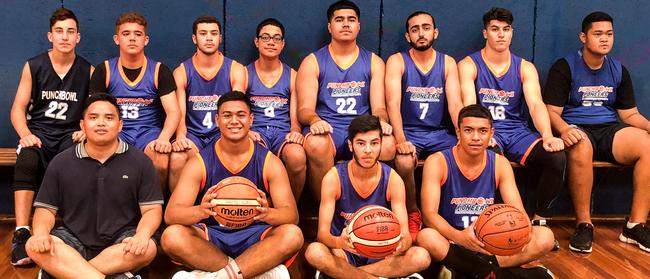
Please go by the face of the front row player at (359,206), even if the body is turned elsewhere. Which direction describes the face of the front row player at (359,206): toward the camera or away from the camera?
toward the camera

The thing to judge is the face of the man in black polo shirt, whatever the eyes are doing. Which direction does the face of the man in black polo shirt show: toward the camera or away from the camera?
toward the camera

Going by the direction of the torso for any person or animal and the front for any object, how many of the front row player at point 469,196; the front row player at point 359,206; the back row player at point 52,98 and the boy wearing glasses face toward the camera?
4

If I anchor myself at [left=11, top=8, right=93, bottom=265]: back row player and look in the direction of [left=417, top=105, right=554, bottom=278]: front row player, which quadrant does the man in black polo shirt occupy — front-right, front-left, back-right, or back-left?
front-right

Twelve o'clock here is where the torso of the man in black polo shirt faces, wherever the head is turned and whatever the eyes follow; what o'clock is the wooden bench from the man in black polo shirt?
The wooden bench is roughly at 5 o'clock from the man in black polo shirt.

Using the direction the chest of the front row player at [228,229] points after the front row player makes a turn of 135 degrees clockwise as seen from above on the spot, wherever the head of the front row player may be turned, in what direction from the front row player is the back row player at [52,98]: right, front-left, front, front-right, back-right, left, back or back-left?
front

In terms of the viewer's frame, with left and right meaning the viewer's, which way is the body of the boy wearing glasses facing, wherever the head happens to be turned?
facing the viewer

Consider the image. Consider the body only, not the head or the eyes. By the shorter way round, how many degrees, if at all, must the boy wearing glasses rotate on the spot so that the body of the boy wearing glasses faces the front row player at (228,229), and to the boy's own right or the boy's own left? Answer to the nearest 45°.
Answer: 0° — they already face them

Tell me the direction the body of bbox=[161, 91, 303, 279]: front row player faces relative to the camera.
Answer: toward the camera

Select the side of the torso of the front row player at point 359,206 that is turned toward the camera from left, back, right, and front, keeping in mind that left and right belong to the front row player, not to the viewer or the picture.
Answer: front

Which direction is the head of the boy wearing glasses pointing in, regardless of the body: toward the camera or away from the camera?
toward the camera

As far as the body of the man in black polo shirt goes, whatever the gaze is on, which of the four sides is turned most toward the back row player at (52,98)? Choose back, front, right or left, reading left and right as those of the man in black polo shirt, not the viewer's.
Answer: back
